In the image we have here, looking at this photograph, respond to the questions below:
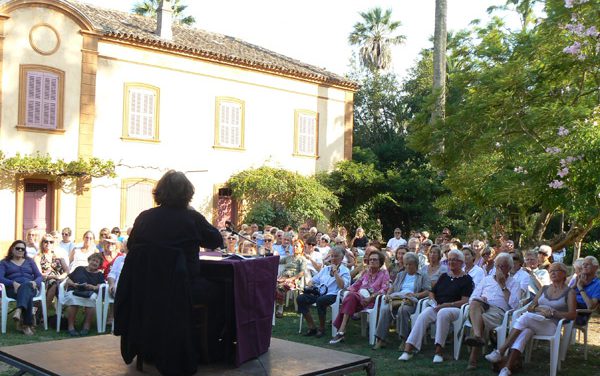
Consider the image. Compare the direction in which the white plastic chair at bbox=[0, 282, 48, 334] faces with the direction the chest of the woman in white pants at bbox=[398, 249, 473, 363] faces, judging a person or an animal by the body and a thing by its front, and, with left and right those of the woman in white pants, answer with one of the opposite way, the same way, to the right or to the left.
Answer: to the left

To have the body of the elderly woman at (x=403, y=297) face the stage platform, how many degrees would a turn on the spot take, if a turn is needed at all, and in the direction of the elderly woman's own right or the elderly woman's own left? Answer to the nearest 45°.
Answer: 0° — they already face it

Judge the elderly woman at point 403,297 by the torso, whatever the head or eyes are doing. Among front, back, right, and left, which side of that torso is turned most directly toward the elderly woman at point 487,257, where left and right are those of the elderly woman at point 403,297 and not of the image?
back

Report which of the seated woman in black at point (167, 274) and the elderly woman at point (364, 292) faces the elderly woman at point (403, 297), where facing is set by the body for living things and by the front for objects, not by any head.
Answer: the seated woman in black at point (167, 274)

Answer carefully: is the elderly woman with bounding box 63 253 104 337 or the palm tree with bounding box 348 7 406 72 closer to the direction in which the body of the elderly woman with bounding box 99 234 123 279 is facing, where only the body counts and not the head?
the elderly woman

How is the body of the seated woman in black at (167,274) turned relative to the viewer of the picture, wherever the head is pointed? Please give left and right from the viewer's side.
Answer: facing away from the viewer and to the right of the viewer

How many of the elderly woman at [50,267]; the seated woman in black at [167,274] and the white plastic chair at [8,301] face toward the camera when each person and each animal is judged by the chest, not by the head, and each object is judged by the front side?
2
